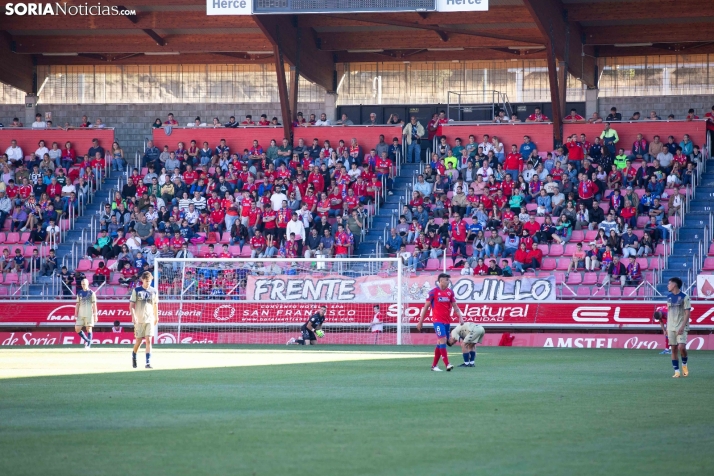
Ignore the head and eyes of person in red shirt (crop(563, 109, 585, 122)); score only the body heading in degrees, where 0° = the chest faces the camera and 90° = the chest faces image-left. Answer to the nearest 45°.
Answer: approximately 0°

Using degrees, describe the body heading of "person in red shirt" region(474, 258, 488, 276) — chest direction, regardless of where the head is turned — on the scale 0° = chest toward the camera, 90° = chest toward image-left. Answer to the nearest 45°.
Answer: approximately 0°

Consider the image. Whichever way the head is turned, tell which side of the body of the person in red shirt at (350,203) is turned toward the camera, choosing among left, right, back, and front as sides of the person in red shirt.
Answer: front

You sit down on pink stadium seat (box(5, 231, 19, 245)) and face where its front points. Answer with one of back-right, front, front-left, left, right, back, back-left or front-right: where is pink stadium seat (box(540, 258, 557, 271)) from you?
front-left

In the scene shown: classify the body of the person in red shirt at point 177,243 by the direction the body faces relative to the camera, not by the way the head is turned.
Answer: toward the camera

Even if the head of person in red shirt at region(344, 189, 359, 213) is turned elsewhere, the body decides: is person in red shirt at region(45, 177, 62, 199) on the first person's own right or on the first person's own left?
on the first person's own right

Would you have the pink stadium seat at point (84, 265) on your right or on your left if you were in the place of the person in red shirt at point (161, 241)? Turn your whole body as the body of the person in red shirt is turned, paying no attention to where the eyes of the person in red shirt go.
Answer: on your right

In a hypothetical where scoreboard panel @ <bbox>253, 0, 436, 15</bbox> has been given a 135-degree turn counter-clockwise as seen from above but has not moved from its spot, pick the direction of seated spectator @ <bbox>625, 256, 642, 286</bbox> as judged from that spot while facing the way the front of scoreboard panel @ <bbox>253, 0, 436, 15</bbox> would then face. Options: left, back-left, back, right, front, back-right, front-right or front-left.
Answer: front-right

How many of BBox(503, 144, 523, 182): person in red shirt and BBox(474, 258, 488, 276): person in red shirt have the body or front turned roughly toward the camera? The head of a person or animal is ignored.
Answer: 2

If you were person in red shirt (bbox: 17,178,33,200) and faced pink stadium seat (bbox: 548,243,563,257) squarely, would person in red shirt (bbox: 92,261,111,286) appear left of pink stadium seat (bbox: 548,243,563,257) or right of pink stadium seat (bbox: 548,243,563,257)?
right

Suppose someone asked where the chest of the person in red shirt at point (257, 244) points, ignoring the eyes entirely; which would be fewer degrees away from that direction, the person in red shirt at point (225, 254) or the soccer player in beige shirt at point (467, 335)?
the soccer player in beige shirt

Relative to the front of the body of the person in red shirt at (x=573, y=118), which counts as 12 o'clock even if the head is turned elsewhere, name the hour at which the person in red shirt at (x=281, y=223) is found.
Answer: the person in red shirt at (x=281, y=223) is roughly at 2 o'clock from the person in red shirt at (x=573, y=118).

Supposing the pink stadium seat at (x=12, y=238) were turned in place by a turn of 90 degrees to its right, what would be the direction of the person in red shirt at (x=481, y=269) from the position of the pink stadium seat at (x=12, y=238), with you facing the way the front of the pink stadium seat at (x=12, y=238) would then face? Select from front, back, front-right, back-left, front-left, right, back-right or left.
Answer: back-left

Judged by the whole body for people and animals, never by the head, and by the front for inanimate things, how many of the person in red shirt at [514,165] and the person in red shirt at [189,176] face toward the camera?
2

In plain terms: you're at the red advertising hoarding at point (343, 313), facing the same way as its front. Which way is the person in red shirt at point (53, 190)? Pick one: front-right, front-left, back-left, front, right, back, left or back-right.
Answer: back-right

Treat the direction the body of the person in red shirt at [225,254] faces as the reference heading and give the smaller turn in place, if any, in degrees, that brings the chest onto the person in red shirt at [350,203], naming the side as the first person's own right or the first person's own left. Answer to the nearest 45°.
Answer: approximately 90° to the first person's own left

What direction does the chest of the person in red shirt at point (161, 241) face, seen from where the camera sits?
toward the camera
